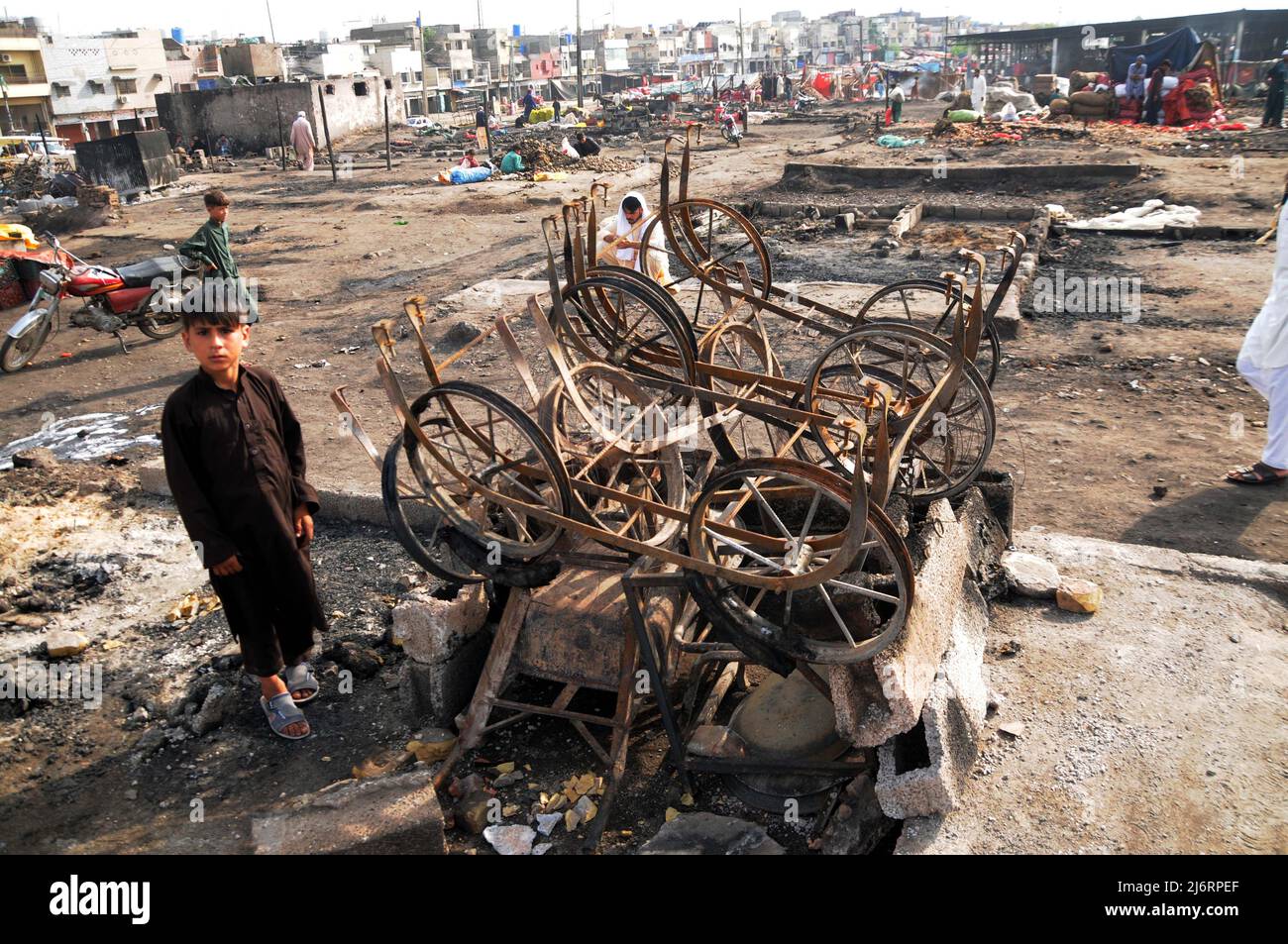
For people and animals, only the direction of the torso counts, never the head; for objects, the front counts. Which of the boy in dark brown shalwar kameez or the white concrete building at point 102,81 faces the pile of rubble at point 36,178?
the white concrete building

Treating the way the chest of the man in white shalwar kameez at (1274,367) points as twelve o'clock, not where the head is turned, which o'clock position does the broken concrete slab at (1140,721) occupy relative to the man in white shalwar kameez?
The broken concrete slab is roughly at 9 o'clock from the man in white shalwar kameez.

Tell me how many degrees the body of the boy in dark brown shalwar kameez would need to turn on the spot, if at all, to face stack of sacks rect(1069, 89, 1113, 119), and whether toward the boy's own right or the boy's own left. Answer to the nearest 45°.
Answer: approximately 135° to the boy's own left

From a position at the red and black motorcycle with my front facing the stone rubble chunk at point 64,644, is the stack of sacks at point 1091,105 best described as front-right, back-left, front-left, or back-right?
back-left

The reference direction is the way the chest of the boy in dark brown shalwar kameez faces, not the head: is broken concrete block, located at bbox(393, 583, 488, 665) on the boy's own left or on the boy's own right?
on the boy's own left

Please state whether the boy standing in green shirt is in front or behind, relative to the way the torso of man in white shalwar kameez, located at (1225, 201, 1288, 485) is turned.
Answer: in front

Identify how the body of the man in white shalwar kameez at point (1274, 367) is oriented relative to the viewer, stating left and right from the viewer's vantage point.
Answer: facing to the left of the viewer

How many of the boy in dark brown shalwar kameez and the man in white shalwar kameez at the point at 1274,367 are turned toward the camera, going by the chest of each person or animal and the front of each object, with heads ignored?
1

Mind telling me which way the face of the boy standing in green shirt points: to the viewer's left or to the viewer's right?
to the viewer's right

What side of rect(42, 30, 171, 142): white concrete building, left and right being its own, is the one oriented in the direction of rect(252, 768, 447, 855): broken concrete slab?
front

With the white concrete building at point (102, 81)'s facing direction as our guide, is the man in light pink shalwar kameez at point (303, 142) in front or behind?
in front

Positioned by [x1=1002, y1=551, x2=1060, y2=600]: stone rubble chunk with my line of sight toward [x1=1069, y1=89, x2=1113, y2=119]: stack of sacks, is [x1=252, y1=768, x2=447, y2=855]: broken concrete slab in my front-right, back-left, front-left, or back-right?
back-left

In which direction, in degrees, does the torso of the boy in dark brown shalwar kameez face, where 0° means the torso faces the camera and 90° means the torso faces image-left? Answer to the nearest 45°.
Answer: approximately 0°
